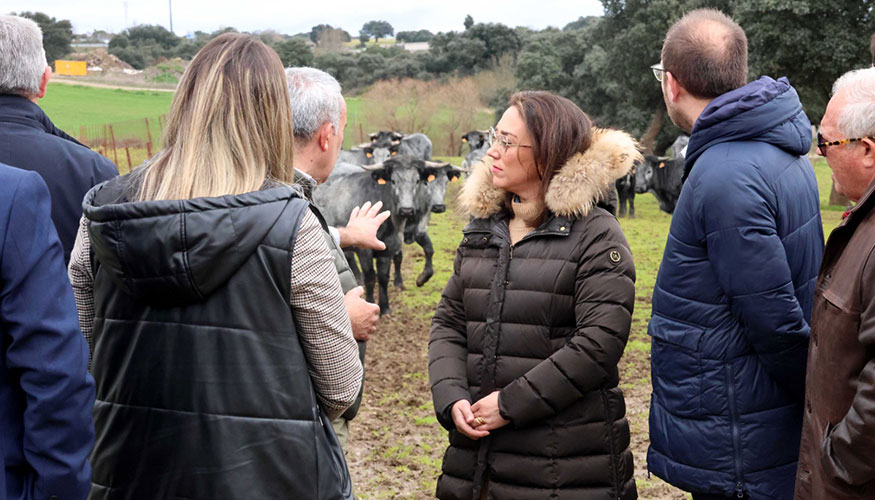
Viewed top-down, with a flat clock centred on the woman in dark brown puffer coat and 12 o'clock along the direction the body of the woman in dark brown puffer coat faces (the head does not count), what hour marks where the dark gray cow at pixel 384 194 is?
The dark gray cow is roughly at 4 o'clock from the woman in dark brown puffer coat.

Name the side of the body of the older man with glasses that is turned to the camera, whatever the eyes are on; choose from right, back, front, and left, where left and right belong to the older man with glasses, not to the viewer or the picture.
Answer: left

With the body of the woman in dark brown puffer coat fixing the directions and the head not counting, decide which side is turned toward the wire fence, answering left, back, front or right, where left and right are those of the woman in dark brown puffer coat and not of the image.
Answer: right

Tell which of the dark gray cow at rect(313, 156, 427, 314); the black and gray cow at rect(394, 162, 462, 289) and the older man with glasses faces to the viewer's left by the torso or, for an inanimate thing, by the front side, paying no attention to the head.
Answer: the older man with glasses

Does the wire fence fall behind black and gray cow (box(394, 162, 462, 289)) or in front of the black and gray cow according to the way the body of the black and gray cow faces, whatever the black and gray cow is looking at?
behind

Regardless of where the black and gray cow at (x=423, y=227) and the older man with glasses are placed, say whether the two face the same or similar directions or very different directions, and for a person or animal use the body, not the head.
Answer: very different directions

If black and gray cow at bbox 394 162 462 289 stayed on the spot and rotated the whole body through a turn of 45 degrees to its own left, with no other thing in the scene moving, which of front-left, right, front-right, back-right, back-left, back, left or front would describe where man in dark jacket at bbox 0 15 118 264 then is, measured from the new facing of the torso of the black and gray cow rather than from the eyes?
right

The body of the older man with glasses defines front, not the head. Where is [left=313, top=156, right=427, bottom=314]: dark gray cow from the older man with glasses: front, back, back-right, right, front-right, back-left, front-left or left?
front-right

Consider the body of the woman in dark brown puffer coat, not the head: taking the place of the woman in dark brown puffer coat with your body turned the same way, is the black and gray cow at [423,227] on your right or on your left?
on your right

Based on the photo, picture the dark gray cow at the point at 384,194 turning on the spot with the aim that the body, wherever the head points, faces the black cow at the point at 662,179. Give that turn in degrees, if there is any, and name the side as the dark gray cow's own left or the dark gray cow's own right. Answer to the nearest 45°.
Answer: approximately 90° to the dark gray cow's own left

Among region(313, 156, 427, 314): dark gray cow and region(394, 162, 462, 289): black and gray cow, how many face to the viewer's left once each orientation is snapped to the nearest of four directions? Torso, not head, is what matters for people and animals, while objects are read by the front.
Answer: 0

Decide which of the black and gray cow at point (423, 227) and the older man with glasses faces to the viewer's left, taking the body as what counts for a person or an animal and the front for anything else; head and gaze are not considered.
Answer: the older man with glasses

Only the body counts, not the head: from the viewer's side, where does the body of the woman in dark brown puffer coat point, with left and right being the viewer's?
facing the viewer and to the left of the viewer

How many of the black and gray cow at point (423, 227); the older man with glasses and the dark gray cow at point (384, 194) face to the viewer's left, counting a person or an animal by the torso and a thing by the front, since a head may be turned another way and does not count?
1
